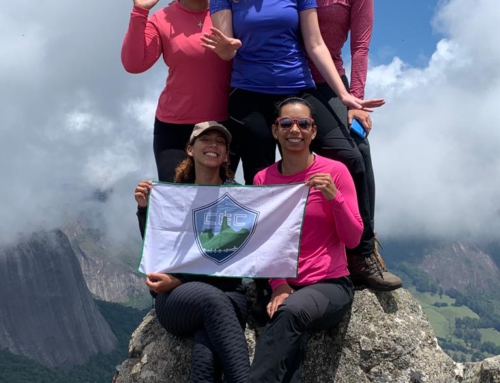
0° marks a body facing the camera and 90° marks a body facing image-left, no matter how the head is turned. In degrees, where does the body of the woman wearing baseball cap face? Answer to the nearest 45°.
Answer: approximately 0°

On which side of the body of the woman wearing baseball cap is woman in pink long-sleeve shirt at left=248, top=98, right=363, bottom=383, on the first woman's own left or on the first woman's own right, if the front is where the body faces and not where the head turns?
on the first woman's own left

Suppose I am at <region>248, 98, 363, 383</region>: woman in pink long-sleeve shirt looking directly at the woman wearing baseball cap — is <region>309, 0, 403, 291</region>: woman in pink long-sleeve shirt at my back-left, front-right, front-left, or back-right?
back-right

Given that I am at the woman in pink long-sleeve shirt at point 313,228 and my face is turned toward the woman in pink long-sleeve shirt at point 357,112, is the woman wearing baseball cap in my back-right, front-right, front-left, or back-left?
back-left
